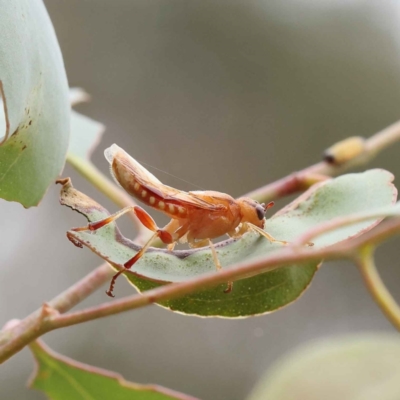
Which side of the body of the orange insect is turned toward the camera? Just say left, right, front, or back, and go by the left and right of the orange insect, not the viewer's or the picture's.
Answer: right
